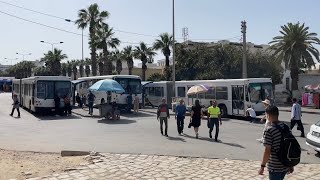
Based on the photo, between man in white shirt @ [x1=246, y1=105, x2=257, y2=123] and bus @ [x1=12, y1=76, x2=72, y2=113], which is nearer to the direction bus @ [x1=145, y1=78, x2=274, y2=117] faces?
the man in white shirt

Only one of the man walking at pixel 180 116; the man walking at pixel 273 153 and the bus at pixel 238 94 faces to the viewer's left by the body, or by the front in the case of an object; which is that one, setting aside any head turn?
the man walking at pixel 273 153

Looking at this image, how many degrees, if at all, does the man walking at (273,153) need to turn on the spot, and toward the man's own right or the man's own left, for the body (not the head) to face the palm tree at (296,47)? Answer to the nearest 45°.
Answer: approximately 90° to the man's own right

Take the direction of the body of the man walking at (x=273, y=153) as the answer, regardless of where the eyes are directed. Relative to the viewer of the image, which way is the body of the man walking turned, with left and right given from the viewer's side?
facing to the left of the viewer

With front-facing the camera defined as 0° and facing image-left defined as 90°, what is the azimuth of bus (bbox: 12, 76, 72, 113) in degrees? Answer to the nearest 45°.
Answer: approximately 315°

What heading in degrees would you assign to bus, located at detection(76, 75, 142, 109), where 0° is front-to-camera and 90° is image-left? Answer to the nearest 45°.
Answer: approximately 315°

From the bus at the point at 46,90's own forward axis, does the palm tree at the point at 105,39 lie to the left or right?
on its left
